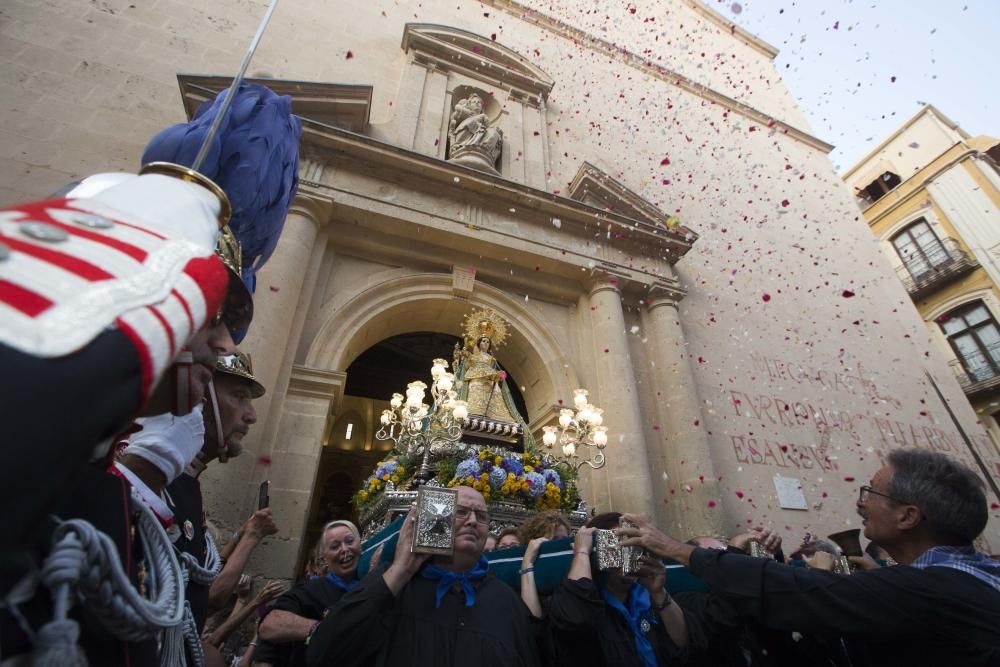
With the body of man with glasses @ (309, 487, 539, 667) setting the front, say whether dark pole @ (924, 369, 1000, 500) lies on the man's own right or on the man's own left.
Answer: on the man's own left

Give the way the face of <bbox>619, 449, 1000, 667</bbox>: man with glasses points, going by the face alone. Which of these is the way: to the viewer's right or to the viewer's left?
to the viewer's left

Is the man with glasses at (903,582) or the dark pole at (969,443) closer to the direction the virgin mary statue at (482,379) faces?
the man with glasses

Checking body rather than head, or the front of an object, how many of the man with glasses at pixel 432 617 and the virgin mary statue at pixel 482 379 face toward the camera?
2

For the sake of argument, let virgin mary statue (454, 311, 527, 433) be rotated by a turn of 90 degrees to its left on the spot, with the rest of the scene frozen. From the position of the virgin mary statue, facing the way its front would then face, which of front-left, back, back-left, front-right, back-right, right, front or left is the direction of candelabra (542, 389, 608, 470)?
front

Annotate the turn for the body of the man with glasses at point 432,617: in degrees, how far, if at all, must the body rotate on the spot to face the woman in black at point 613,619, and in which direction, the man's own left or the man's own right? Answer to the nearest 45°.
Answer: approximately 90° to the man's own left

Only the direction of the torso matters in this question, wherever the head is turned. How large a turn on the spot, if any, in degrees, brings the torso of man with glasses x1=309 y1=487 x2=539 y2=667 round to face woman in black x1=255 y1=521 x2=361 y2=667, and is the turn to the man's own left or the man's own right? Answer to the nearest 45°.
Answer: approximately 135° to the man's own right

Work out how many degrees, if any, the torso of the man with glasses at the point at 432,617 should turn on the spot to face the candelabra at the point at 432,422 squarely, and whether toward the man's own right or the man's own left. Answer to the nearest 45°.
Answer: approximately 180°

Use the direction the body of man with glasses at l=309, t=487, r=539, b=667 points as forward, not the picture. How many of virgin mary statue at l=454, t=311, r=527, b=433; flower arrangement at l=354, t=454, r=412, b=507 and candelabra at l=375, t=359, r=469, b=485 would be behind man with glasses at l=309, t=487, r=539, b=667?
3

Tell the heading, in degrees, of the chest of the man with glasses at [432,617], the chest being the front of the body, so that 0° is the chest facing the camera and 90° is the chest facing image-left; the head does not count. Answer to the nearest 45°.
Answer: approximately 0°

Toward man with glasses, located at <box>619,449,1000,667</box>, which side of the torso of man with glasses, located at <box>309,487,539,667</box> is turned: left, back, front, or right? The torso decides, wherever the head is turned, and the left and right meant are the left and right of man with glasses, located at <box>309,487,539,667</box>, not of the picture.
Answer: left

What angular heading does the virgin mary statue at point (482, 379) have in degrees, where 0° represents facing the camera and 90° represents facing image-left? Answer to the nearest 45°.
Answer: approximately 0°

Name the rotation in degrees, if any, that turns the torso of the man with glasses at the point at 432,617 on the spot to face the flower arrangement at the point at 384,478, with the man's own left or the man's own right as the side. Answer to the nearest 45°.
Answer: approximately 180°

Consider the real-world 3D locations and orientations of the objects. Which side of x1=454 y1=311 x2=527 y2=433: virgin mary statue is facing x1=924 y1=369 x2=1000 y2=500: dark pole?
left
